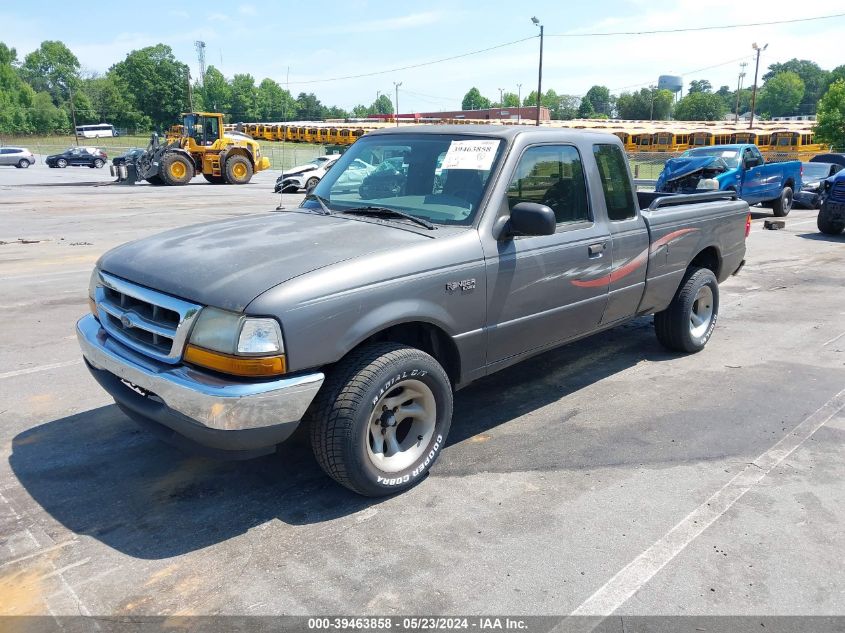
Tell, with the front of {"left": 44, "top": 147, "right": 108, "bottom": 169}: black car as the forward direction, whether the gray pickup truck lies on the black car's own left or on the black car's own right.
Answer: on the black car's own left

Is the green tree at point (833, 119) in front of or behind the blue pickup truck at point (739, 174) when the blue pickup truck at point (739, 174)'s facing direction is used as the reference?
behind

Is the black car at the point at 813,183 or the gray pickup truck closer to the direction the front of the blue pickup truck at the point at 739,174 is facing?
the gray pickup truck

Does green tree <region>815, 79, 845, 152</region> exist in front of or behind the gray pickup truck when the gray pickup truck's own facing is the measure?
behind

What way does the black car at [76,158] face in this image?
to the viewer's left

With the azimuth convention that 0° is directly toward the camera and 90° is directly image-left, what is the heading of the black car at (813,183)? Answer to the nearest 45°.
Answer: approximately 45°

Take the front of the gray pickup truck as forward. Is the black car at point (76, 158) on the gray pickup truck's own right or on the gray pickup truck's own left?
on the gray pickup truck's own right

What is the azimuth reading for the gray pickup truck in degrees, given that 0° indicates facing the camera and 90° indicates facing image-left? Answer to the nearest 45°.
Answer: approximately 45°

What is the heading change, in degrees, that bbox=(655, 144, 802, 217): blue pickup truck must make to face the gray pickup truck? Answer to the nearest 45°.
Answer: approximately 45° to its left
